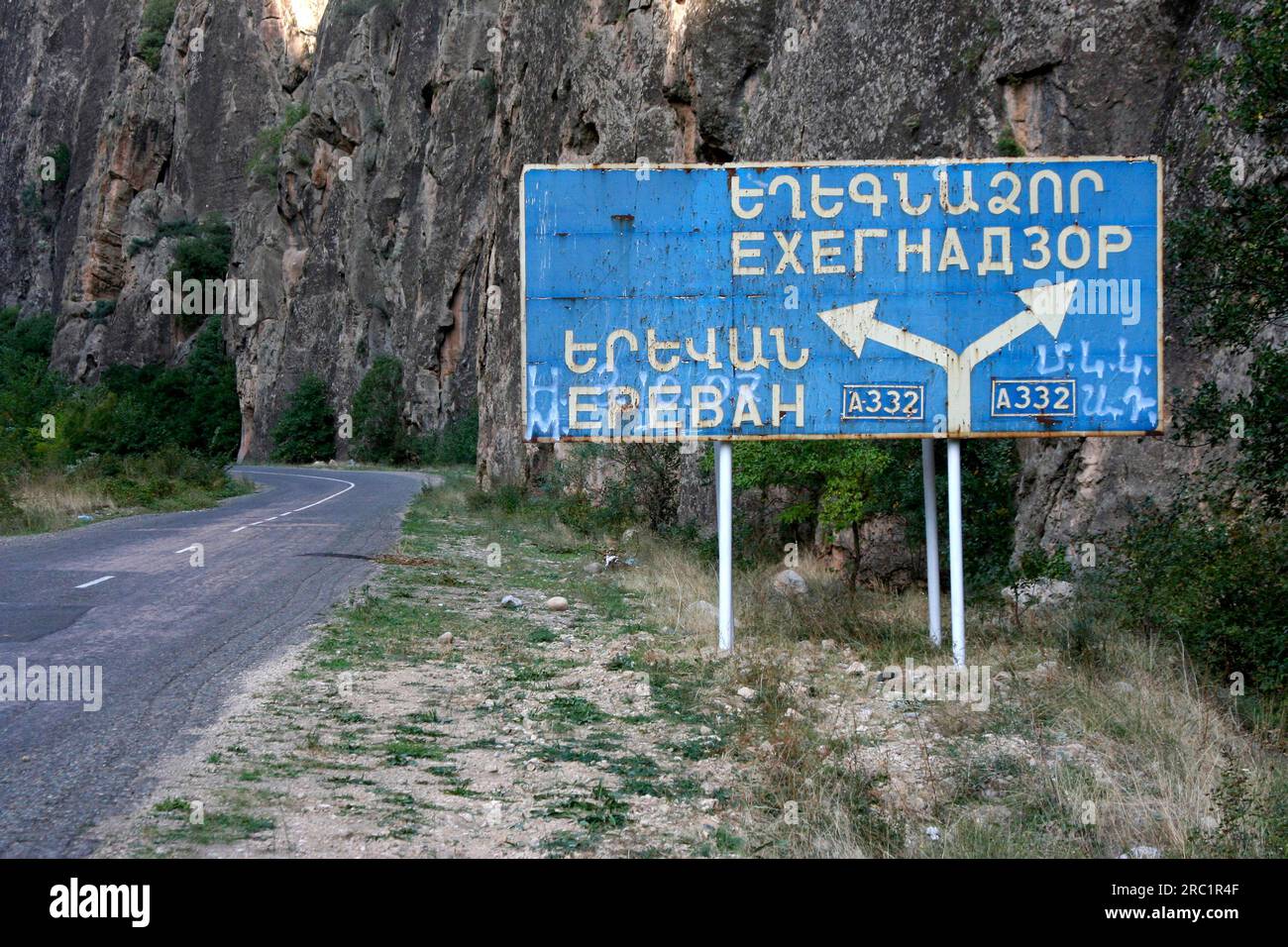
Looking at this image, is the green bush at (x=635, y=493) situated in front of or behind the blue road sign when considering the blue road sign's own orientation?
behind

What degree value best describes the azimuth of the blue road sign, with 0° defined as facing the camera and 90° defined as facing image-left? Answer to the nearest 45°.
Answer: approximately 0°

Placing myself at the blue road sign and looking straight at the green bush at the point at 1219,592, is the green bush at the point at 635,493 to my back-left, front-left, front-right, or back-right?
back-left
